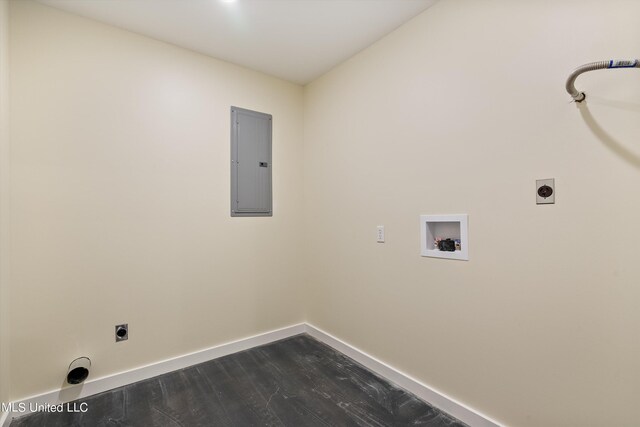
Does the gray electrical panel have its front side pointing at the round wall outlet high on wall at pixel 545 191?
yes

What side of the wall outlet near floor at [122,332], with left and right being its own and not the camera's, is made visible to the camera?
front

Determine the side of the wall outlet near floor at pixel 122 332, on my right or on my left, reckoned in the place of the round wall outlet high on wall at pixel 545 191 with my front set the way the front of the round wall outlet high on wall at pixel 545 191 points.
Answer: on my right

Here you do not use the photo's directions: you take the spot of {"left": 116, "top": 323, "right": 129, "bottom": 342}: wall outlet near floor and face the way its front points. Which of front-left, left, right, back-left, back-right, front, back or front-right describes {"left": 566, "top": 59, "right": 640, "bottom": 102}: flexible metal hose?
front-left

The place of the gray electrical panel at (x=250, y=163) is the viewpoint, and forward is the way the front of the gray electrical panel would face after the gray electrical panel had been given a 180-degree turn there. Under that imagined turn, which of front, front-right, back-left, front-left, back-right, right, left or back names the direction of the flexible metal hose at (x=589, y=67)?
back

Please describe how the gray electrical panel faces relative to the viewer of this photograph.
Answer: facing the viewer and to the right of the viewer

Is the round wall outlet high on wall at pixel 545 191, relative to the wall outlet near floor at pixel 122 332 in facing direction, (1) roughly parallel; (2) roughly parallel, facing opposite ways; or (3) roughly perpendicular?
roughly perpendicular
